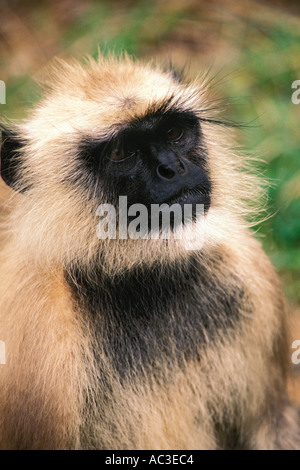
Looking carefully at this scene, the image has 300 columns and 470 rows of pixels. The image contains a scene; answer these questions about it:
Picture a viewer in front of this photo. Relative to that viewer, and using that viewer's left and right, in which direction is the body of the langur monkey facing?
facing the viewer and to the right of the viewer

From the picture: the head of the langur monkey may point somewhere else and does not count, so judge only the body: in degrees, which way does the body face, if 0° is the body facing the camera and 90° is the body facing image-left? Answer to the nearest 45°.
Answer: approximately 315°
